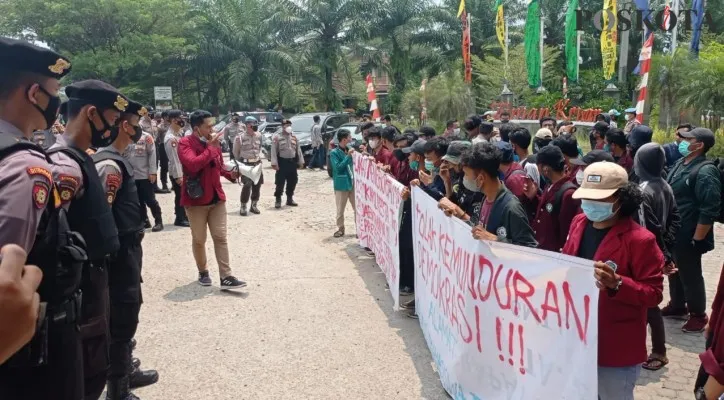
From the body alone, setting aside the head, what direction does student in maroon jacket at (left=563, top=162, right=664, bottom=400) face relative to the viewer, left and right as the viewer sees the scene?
facing the viewer and to the left of the viewer

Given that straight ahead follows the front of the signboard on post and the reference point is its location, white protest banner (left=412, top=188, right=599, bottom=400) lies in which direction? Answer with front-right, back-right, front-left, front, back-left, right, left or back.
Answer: front

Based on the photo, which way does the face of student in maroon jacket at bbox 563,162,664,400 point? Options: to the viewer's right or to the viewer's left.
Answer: to the viewer's left

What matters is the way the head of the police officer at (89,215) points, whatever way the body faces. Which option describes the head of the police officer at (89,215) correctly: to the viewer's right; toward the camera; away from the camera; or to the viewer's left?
to the viewer's right

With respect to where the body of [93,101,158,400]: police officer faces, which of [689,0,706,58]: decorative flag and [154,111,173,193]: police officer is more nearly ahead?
the decorative flag

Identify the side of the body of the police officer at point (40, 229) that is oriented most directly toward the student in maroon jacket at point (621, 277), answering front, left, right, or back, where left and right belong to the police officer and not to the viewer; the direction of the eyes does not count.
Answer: front

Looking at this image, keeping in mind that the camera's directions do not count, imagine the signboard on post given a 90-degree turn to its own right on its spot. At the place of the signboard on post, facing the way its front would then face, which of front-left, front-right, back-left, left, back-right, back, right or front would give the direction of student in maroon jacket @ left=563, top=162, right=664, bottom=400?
left

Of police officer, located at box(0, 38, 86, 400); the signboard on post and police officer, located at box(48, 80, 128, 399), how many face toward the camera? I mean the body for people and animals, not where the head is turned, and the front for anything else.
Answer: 1

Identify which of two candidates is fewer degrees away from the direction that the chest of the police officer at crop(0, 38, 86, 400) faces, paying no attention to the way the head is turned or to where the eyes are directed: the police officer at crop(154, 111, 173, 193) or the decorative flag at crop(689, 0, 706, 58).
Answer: the decorative flag

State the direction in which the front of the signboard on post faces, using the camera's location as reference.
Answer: facing the viewer

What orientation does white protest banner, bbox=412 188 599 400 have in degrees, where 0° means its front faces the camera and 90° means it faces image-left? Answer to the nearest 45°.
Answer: approximately 45°

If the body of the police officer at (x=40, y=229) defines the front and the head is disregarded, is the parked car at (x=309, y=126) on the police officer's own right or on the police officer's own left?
on the police officer's own left

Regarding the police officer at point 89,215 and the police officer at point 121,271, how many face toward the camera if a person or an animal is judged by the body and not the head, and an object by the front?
0

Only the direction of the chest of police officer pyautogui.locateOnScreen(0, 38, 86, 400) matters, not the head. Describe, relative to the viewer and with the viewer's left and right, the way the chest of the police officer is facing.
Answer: facing to the right of the viewer

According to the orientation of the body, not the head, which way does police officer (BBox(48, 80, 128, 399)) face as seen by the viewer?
to the viewer's right

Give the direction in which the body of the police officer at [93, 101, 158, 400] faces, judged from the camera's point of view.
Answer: to the viewer's right

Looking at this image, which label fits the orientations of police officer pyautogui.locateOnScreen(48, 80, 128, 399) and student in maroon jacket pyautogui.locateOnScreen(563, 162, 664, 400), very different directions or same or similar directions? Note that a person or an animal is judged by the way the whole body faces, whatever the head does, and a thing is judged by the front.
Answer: very different directions
